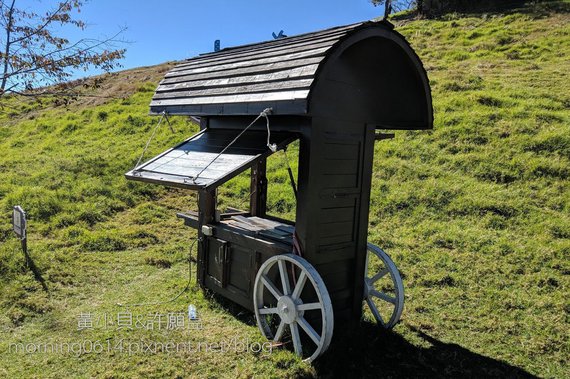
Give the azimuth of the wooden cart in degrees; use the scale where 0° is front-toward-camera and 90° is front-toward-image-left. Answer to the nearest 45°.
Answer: approximately 45°

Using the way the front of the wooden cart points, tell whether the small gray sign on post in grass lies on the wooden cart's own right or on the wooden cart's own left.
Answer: on the wooden cart's own right
